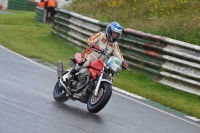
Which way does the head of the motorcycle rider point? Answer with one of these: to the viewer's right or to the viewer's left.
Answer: to the viewer's right

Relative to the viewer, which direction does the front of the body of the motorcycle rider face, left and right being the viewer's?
facing the viewer and to the right of the viewer

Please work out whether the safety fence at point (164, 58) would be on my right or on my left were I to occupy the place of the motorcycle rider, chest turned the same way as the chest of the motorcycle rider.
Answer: on my left

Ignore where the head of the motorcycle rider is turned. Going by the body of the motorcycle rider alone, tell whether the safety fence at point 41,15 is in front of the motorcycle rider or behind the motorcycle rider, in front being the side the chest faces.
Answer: behind

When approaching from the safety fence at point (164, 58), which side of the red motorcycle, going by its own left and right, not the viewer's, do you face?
left
